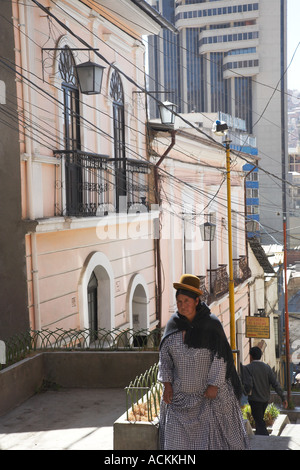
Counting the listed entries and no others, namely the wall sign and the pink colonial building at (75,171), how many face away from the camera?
0

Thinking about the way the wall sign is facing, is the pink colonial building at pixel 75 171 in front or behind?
in front

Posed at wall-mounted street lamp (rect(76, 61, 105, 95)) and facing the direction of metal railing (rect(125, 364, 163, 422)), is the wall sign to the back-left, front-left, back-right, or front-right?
back-left

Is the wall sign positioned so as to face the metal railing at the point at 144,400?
yes

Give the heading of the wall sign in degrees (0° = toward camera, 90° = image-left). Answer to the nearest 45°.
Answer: approximately 0°

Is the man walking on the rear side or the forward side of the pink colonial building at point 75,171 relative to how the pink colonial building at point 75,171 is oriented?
on the forward side

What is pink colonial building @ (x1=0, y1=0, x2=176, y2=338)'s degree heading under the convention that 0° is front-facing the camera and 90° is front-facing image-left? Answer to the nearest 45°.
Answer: approximately 315°

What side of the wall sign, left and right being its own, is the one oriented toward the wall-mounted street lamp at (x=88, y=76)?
front
